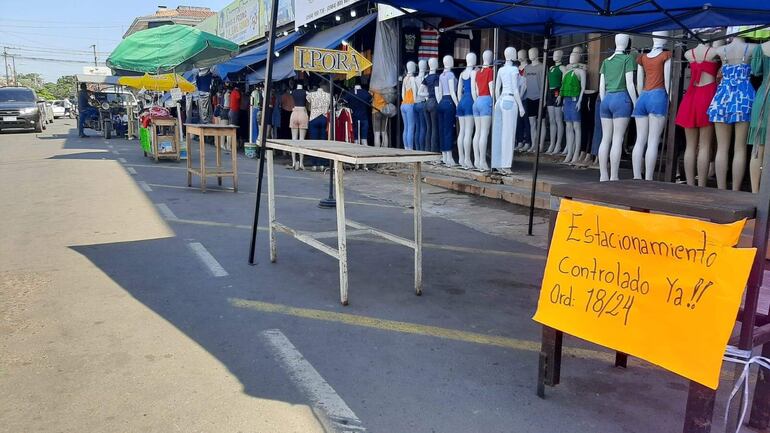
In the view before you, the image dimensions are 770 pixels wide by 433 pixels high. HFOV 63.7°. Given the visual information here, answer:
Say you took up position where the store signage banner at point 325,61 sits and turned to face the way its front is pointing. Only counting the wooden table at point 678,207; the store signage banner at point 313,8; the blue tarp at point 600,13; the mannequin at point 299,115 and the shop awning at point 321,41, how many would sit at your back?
3

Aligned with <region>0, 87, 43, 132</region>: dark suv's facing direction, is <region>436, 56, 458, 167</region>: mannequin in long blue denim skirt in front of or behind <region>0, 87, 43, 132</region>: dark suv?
in front

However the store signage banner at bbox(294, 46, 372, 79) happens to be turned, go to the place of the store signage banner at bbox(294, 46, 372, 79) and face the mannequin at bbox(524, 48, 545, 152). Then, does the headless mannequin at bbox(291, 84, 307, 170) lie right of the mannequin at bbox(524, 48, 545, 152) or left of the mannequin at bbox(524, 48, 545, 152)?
left

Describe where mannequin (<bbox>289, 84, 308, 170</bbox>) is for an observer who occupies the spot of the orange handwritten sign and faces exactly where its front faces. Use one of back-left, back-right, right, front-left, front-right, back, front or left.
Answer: back-right

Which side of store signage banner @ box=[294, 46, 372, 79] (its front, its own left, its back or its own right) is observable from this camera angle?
front

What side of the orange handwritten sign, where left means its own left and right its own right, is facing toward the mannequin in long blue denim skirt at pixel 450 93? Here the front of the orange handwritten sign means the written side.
back

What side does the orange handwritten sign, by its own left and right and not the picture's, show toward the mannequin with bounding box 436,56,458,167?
back

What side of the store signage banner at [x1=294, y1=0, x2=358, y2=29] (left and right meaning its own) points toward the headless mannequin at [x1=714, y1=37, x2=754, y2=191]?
left

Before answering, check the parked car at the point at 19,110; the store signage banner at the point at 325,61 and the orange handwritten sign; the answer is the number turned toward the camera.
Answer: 3

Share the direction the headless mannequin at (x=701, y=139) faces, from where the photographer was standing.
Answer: facing away from the viewer

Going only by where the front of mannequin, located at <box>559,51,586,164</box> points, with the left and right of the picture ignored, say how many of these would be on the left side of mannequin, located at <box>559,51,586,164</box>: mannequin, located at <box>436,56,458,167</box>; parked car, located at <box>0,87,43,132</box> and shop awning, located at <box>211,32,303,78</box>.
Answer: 0

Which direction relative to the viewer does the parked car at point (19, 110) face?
toward the camera

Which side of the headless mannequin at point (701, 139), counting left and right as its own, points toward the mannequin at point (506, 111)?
left

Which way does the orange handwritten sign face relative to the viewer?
toward the camera
